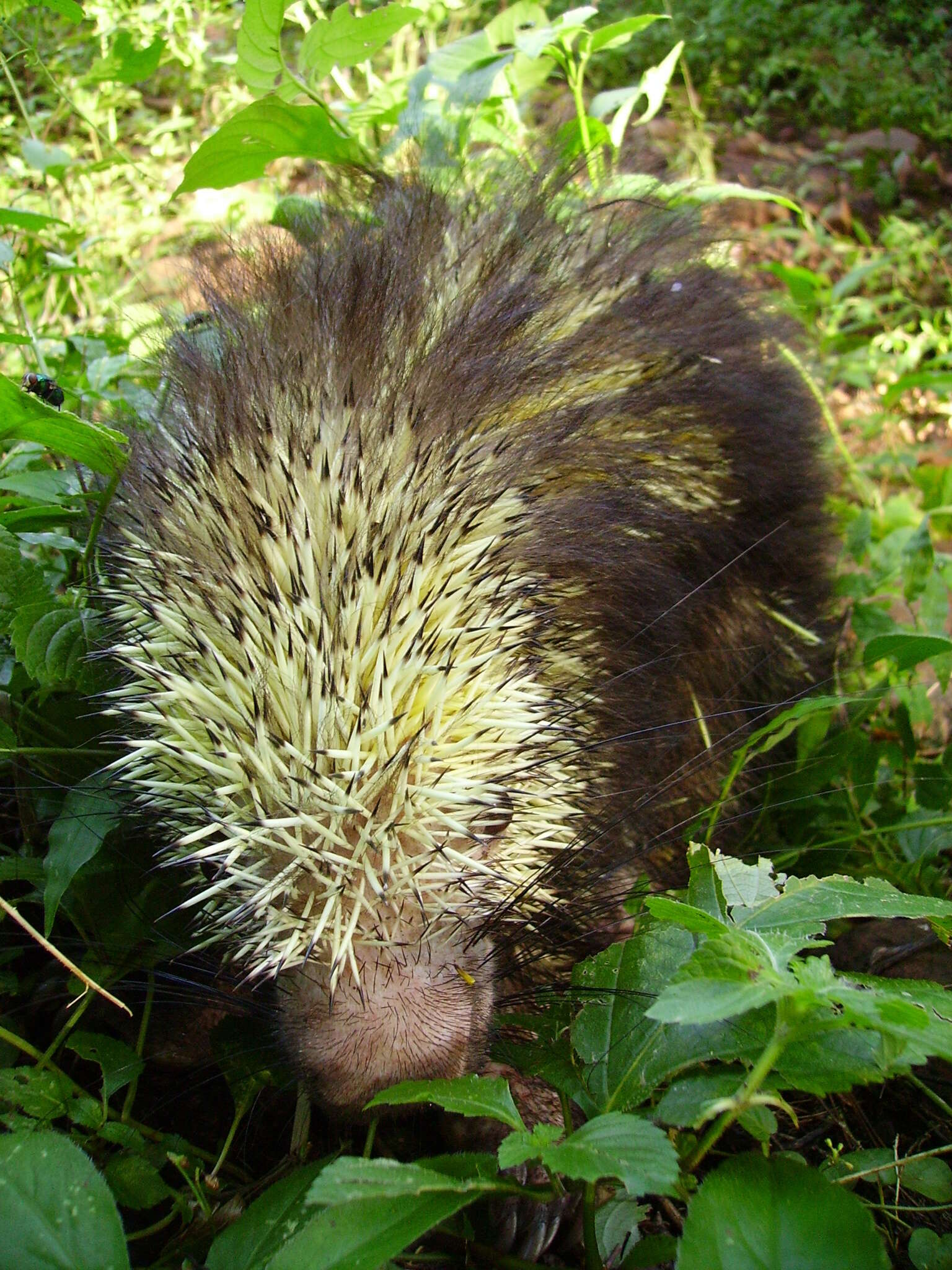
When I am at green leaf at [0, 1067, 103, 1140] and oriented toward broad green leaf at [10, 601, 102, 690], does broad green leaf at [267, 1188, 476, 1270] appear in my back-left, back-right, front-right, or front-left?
back-right

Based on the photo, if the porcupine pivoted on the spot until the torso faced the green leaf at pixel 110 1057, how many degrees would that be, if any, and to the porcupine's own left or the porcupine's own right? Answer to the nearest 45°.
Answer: approximately 90° to the porcupine's own right

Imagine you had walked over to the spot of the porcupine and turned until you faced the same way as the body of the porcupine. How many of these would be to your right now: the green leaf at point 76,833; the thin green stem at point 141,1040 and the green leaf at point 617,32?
2

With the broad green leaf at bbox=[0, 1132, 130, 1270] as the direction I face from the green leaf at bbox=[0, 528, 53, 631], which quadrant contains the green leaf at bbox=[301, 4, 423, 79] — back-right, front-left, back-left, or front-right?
back-left

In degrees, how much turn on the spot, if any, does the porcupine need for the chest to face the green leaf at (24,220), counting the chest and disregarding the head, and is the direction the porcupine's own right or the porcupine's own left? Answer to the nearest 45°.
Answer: approximately 135° to the porcupine's own right

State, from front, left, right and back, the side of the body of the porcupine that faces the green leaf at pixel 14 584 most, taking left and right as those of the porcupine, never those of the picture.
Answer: right

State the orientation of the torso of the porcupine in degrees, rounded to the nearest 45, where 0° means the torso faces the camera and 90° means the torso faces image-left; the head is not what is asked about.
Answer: approximately 0°

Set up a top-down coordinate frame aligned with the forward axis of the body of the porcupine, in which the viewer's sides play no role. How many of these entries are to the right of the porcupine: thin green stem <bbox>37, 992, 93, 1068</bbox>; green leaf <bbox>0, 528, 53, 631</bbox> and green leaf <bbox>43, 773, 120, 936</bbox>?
3

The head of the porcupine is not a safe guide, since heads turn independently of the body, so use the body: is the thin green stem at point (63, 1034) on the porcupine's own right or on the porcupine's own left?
on the porcupine's own right
